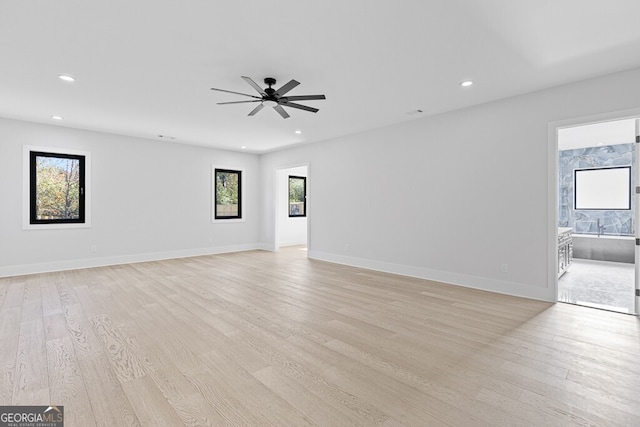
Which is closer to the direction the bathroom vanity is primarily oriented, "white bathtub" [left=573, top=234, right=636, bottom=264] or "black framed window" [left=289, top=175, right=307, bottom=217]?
the white bathtub

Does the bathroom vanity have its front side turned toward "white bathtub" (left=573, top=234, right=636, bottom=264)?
no

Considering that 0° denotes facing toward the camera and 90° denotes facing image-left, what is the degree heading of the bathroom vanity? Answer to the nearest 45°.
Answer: approximately 270°

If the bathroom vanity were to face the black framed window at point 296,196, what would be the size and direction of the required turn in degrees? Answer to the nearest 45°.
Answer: approximately 180°

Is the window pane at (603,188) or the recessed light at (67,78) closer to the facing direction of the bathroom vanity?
the window pane

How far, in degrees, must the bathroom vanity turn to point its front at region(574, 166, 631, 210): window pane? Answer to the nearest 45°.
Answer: approximately 90° to its left

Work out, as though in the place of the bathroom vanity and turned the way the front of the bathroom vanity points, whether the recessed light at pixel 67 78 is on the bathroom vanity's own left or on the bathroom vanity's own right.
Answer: on the bathroom vanity's own right
